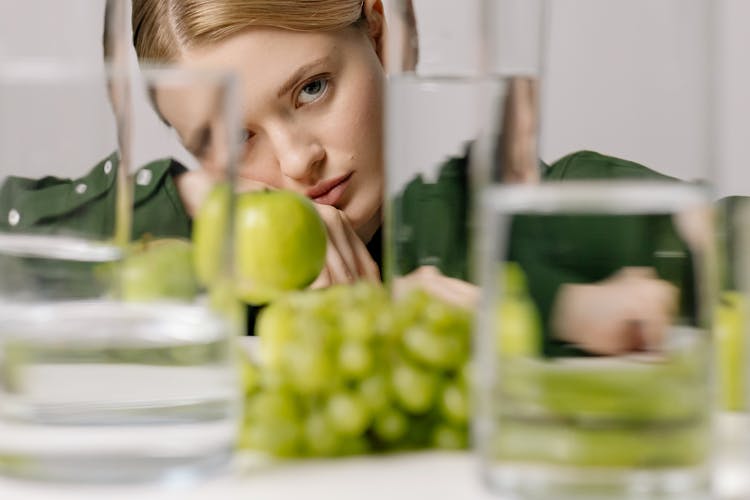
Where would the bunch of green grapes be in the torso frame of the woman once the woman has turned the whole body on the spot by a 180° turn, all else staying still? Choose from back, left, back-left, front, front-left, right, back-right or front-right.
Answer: back

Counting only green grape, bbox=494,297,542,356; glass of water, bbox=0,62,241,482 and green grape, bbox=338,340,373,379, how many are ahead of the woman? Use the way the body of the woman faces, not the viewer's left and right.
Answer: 3

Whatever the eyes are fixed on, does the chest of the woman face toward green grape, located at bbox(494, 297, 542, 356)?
yes

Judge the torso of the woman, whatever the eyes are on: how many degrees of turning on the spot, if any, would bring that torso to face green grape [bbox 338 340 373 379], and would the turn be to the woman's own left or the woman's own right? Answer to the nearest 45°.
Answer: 0° — they already face it

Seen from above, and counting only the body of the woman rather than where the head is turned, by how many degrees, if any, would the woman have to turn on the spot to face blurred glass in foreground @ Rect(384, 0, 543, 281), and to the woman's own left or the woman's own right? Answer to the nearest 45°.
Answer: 0° — they already face it

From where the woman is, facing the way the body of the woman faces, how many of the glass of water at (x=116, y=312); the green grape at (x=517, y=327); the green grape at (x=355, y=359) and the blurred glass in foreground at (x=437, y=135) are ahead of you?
4

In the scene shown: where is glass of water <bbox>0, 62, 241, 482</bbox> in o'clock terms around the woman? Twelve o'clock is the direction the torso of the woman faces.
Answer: The glass of water is roughly at 12 o'clock from the woman.

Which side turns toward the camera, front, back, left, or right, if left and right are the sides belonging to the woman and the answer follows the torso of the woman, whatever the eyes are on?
front
